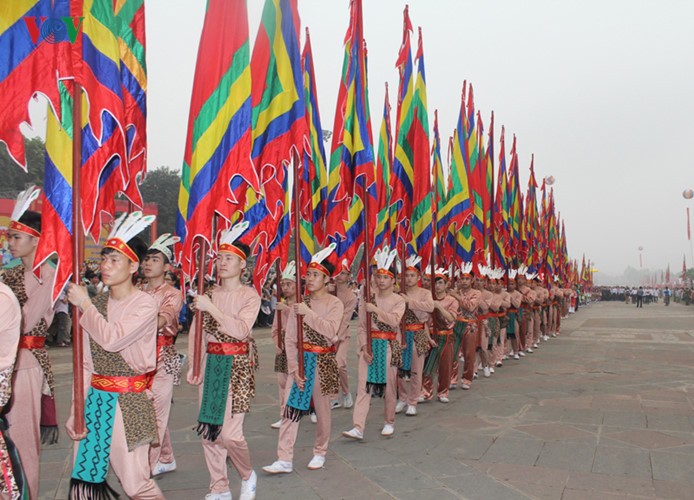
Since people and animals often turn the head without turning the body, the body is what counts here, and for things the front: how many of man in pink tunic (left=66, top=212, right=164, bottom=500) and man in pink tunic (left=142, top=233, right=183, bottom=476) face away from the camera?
0

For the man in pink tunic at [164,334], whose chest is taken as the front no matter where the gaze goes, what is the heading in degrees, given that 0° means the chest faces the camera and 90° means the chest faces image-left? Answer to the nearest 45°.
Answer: approximately 45°

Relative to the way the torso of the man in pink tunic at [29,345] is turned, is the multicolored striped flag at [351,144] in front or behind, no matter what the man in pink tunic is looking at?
behind

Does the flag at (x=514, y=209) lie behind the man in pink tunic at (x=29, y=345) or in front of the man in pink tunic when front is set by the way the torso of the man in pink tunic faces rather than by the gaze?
behind

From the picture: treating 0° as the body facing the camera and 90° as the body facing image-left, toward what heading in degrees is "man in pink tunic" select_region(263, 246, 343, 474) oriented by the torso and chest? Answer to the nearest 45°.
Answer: approximately 45°

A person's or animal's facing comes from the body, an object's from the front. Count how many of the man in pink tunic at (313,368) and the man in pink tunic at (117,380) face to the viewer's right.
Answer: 0

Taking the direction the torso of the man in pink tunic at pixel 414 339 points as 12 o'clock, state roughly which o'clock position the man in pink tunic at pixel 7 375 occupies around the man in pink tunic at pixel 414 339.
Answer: the man in pink tunic at pixel 7 375 is roughly at 11 o'clock from the man in pink tunic at pixel 414 339.

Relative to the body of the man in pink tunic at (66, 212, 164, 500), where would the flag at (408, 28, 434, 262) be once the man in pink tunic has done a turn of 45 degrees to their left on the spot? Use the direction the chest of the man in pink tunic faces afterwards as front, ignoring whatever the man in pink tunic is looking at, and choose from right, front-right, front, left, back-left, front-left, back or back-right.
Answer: back-left

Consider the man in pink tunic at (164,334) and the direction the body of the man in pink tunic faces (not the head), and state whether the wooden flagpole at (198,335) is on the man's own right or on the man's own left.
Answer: on the man's own left
